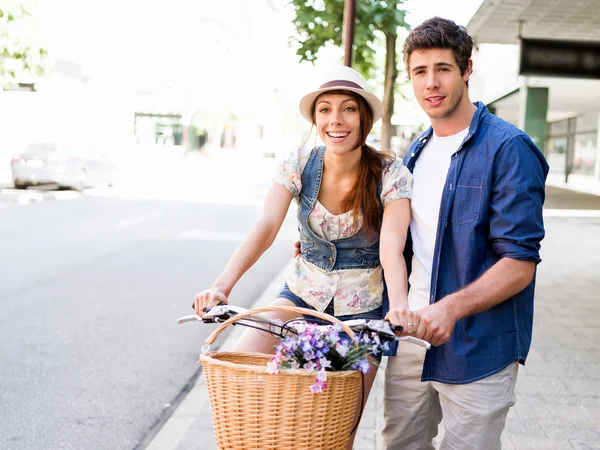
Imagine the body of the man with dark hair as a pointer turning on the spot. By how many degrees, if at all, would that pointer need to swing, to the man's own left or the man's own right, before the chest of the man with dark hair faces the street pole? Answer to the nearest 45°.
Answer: approximately 135° to the man's own right

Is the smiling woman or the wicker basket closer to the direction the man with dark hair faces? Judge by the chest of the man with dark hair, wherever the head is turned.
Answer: the wicker basket

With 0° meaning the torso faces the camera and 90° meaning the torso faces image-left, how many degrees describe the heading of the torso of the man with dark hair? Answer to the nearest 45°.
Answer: approximately 45°

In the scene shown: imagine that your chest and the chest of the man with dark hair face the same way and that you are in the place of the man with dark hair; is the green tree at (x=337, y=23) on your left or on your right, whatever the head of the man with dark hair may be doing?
on your right

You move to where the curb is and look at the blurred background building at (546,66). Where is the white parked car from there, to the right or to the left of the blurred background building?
left

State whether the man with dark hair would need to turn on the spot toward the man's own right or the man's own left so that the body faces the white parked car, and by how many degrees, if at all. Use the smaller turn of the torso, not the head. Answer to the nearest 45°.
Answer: approximately 90° to the man's own right
